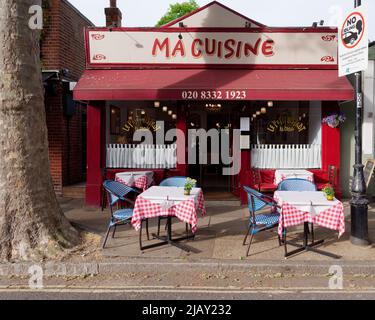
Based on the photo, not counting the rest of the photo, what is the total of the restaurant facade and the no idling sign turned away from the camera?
0

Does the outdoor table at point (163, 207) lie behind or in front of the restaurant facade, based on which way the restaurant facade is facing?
in front

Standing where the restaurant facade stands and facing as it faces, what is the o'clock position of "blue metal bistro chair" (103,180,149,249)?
The blue metal bistro chair is roughly at 1 o'clock from the restaurant facade.

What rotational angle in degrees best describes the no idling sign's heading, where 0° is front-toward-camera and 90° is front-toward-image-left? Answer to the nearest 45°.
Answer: approximately 45°

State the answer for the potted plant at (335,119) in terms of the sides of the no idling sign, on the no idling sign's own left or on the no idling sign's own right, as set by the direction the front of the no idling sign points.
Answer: on the no idling sign's own right

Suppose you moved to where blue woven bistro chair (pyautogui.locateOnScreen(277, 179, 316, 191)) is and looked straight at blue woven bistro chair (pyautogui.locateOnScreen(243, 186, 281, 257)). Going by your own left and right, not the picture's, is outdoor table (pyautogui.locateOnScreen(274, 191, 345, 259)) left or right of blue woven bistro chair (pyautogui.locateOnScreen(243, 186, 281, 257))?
left

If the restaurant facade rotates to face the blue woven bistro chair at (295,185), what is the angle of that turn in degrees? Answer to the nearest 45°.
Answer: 0° — it already faces it

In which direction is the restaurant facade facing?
toward the camera

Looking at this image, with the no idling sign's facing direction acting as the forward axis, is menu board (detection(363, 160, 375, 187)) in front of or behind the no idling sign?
behind
